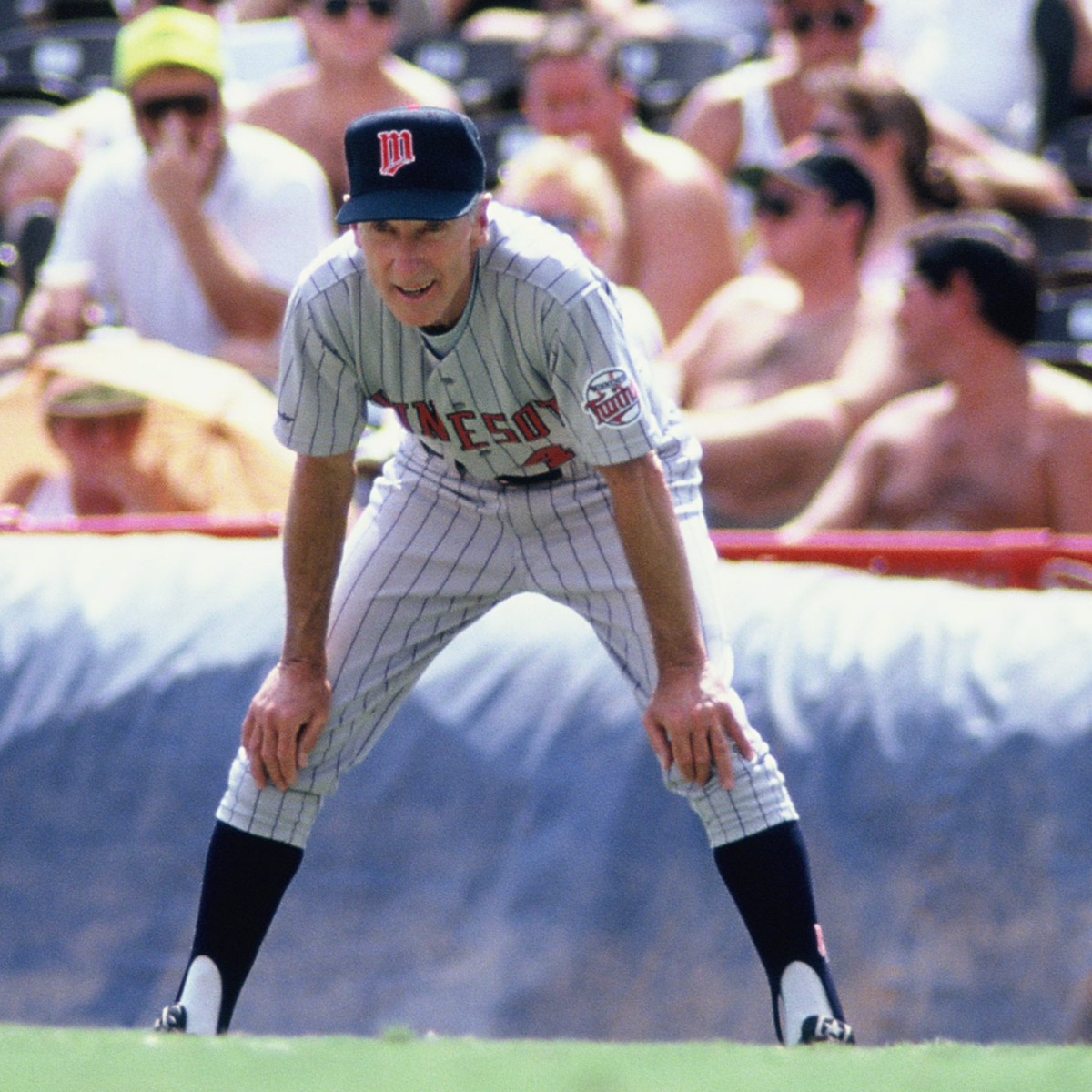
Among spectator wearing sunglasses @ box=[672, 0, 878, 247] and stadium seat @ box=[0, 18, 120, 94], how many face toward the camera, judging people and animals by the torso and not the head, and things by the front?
2

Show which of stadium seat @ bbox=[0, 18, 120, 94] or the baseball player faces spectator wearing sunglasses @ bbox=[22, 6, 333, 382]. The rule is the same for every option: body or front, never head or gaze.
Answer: the stadium seat

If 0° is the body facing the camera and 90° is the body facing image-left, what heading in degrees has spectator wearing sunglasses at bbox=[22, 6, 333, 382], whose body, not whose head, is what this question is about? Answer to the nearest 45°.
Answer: approximately 0°

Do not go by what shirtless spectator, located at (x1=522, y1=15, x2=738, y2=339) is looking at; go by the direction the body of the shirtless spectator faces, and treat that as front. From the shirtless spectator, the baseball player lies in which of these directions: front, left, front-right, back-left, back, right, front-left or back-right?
front-left

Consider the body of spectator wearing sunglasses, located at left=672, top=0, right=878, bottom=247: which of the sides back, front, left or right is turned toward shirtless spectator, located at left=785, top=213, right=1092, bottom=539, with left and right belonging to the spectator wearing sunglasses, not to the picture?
front

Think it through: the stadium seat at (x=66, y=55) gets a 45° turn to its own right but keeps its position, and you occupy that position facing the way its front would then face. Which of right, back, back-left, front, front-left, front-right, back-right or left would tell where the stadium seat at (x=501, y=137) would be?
left

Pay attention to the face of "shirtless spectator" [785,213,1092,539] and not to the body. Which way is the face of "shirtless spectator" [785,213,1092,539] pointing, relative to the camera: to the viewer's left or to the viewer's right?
to the viewer's left

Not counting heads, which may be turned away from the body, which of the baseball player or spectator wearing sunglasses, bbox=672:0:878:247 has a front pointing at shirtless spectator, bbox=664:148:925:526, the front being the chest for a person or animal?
the spectator wearing sunglasses

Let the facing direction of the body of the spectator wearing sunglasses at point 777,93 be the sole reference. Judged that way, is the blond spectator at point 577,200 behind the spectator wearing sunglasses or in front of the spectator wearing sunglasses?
in front

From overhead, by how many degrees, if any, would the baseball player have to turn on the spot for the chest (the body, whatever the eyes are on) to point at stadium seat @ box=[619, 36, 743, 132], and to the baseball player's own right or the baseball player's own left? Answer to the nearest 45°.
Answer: approximately 180°

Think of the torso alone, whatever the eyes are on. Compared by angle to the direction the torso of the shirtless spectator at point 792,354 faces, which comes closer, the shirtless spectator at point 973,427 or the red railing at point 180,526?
the red railing

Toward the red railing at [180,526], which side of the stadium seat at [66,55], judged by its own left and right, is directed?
front

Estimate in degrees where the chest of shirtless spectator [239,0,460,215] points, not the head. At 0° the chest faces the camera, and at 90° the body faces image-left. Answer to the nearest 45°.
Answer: approximately 0°

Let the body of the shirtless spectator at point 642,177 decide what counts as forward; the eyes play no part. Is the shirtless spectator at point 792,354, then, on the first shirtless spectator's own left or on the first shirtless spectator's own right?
on the first shirtless spectator's own left

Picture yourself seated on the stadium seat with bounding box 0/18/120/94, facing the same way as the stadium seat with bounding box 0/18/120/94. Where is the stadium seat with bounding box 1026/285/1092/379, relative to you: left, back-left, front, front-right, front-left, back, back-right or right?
front-left

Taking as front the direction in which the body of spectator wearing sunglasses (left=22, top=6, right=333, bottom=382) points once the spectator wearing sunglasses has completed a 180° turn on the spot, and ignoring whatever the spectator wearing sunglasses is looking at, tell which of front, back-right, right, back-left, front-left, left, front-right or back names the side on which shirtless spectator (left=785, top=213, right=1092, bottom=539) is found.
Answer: back-right

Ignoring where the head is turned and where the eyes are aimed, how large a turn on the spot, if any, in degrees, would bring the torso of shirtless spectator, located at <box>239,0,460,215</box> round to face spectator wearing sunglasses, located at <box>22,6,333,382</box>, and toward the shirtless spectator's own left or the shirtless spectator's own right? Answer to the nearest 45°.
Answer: approximately 45° to the shirtless spectator's own right
